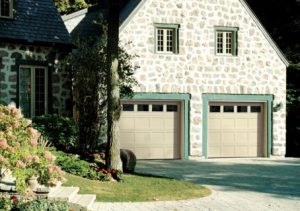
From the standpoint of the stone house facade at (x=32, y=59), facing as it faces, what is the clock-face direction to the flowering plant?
The flowering plant is roughly at 12 o'clock from the stone house facade.

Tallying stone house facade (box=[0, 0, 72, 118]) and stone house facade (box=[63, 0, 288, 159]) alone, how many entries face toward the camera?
2

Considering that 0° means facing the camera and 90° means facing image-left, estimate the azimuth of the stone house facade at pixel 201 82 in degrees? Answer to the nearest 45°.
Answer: approximately 0°

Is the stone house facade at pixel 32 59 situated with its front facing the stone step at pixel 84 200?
yes

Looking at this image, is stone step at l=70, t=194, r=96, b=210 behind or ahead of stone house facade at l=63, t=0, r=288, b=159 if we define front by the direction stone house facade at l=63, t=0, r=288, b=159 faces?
ahead

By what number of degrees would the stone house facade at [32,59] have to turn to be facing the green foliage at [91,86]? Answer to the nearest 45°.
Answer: approximately 90° to its left

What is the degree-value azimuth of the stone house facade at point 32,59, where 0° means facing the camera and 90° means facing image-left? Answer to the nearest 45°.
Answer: approximately 0°

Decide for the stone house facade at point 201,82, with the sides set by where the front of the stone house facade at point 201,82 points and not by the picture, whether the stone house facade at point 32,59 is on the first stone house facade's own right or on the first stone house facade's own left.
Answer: on the first stone house facade's own right

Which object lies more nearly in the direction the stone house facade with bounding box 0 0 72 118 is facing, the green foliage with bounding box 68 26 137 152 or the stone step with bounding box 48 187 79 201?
the stone step

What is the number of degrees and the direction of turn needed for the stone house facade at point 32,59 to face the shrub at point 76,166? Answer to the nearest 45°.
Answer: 0° — it already faces it
